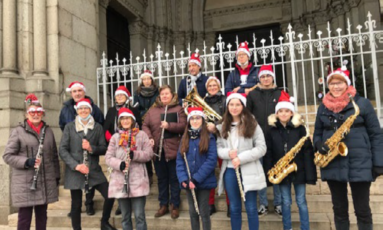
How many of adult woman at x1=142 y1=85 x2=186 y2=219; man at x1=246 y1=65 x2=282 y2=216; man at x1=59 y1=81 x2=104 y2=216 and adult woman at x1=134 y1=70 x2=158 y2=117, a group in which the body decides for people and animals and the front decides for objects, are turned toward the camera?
4

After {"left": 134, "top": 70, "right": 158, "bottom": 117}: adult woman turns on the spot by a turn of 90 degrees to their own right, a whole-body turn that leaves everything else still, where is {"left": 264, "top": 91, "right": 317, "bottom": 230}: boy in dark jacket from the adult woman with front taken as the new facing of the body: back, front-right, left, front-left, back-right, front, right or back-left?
back-left

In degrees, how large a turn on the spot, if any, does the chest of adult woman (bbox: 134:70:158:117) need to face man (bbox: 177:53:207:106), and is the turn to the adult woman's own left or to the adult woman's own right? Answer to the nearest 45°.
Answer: approximately 90° to the adult woman's own left

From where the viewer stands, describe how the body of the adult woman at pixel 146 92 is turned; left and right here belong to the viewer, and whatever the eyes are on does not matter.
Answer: facing the viewer

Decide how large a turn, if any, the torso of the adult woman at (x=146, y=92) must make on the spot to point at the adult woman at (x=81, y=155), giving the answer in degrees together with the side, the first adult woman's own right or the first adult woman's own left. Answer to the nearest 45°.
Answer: approximately 45° to the first adult woman's own right

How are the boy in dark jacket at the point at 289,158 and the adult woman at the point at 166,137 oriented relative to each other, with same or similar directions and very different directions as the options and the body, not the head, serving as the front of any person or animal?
same or similar directions

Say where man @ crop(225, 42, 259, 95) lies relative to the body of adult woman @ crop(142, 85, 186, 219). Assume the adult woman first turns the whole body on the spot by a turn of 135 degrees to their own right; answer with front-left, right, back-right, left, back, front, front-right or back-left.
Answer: back-right

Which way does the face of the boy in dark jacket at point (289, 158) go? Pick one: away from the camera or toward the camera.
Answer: toward the camera

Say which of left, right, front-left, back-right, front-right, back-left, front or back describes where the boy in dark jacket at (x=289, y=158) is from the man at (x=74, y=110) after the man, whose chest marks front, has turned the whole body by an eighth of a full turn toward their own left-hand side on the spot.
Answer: front

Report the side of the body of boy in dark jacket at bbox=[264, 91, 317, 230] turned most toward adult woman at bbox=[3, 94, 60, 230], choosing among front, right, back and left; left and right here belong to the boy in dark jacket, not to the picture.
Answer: right

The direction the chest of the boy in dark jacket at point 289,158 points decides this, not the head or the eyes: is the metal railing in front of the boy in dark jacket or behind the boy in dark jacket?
behind

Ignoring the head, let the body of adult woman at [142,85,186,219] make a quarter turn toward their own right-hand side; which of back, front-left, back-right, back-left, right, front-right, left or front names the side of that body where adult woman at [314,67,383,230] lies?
back-left

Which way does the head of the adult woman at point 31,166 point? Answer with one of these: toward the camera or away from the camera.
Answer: toward the camera

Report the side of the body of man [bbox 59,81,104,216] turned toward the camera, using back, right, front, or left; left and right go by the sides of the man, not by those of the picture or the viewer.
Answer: front
